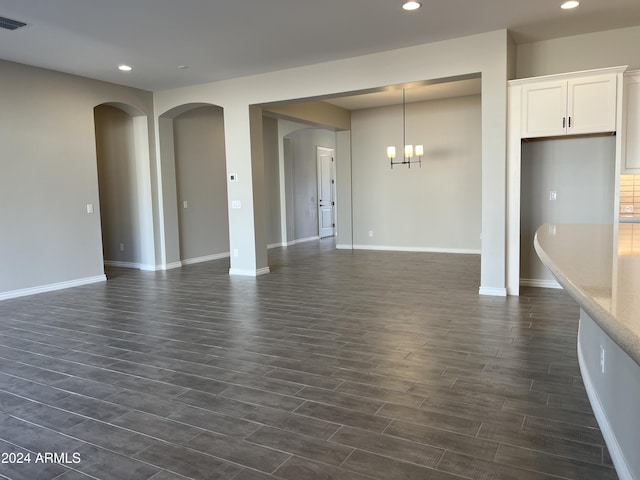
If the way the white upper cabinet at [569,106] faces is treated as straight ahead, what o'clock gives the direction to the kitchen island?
The kitchen island is roughly at 12 o'clock from the white upper cabinet.

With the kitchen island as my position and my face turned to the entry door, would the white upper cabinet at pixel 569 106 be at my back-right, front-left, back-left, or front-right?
front-right

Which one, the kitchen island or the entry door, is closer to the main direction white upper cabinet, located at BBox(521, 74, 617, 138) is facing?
the kitchen island

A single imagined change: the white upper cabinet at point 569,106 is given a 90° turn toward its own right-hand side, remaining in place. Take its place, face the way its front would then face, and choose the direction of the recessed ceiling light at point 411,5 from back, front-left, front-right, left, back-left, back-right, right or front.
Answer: front-left

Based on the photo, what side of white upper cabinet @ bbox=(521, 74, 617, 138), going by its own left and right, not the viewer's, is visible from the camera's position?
front

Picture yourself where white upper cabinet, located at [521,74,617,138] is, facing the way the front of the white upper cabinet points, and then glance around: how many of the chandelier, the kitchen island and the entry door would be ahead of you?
1

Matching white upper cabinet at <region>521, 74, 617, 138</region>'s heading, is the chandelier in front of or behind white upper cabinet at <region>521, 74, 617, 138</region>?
behind

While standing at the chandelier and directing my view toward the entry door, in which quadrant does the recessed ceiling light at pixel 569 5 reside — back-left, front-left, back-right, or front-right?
back-left

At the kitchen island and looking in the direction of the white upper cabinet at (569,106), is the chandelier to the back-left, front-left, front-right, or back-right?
front-left

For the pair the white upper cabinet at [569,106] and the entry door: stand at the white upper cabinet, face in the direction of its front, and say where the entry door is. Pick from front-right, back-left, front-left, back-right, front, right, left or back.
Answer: back-right

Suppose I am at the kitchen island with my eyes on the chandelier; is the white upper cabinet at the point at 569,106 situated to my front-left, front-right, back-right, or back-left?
front-right
